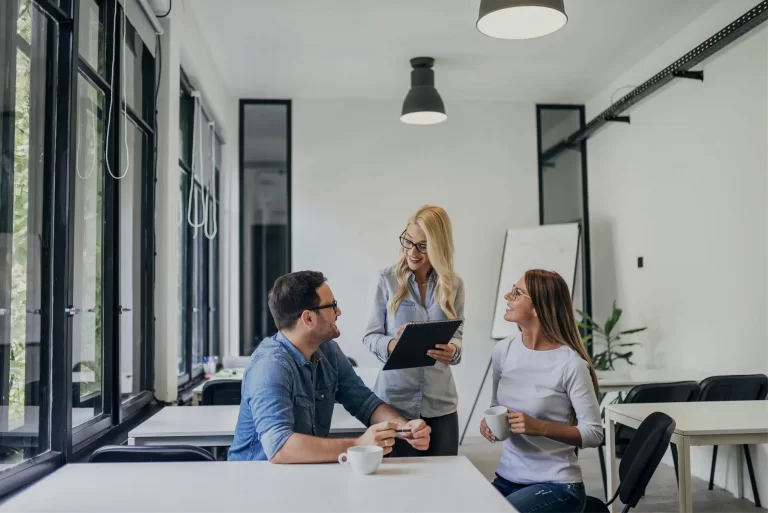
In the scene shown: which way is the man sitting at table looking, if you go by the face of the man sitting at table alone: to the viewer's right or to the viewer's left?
to the viewer's right

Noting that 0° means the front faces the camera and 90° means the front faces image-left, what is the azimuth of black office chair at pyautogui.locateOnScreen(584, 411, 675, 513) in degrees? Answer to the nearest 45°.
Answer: approximately 90°

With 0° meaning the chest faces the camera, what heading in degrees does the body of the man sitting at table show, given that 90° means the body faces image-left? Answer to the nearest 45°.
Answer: approximately 315°

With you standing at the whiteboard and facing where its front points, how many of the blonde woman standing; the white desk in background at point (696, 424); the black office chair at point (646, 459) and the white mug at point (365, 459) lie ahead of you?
4

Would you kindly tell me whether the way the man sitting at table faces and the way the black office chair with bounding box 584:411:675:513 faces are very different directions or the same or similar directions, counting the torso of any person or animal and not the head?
very different directions

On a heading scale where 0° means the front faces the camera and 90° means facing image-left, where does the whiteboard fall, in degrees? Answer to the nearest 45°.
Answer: approximately 0°

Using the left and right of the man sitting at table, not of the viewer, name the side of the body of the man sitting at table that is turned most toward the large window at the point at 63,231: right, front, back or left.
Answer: back

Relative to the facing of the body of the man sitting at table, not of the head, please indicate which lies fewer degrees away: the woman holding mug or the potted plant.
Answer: the woman holding mug

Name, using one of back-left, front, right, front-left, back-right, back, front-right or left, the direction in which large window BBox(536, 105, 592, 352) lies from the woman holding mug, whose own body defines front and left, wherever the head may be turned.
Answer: back-right

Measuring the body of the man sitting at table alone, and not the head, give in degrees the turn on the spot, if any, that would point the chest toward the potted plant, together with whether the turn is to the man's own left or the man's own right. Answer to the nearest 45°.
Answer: approximately 90° to the man's own left
